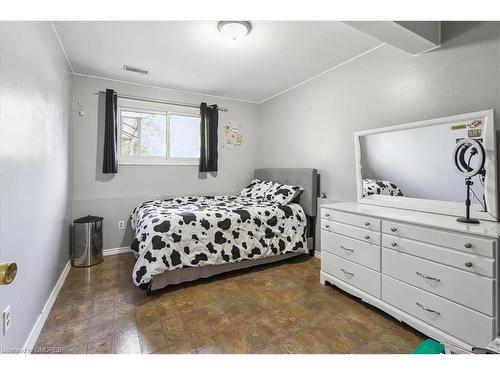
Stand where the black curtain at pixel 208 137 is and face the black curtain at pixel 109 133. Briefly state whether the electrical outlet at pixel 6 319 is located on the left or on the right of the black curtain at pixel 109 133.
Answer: left

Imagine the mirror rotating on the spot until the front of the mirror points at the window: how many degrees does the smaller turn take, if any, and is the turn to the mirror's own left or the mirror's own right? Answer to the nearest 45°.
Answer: approximately 45° to the mirror's own right

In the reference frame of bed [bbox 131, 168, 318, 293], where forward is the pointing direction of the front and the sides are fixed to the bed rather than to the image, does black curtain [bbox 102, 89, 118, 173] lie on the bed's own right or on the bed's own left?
on the bed's own right

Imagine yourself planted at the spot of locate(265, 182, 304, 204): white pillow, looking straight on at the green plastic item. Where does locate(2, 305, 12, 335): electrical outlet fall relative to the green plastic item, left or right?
right

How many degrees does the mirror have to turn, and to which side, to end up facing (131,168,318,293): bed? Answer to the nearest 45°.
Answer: approximately 45° to its right

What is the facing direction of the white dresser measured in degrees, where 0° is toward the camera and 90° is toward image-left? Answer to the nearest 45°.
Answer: approximately 45°

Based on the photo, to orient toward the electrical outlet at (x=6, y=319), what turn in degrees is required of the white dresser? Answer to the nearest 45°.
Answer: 0° — it already faces it

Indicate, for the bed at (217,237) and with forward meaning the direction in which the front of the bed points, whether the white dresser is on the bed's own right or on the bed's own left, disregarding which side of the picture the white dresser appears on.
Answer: on the bed's own left

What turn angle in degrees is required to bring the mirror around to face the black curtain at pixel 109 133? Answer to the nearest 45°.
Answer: approximately 45° to its right
